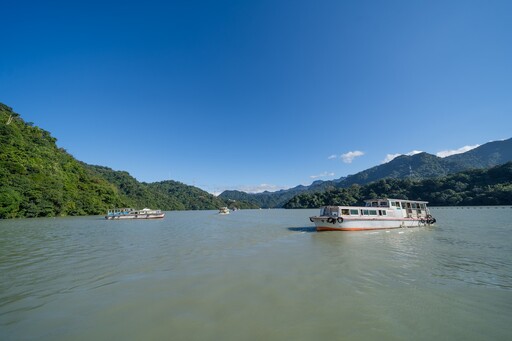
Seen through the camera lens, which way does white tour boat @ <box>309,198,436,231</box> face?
facing to the left of the viewer
